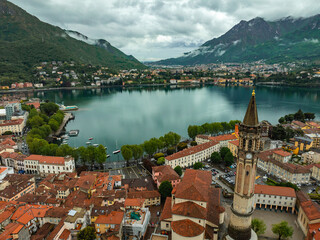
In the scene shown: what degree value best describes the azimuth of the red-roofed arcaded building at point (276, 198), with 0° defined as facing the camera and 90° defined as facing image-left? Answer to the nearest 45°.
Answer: approximately 0°

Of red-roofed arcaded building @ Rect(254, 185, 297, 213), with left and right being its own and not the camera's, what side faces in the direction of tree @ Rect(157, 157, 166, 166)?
right

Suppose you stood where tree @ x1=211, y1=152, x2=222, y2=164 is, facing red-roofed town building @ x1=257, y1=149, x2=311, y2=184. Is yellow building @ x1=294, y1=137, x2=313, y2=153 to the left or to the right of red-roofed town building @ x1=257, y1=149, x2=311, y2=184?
left

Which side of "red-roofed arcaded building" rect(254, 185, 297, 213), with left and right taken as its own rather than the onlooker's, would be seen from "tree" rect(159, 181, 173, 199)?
right

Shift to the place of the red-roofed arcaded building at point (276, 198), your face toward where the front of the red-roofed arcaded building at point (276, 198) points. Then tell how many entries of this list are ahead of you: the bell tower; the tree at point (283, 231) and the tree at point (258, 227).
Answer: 3

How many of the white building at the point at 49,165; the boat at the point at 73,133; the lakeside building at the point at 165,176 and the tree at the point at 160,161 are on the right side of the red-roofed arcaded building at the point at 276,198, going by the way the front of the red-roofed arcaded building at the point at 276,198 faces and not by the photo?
4

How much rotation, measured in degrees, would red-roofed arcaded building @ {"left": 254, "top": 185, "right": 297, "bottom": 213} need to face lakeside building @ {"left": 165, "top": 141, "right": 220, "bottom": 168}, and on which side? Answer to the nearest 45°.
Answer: approximately 135° to its right

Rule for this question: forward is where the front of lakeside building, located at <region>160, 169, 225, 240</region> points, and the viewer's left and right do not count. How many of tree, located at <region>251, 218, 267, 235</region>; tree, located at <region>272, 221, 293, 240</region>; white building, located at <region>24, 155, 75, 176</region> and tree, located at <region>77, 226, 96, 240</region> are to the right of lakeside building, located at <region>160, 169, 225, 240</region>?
2
